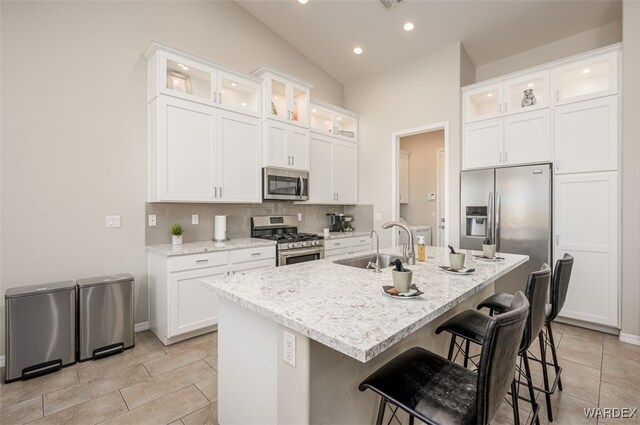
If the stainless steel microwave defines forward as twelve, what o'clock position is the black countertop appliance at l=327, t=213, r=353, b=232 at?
The black countertop appliance is roughly at 9 o'clock from the stainless steel microwave.

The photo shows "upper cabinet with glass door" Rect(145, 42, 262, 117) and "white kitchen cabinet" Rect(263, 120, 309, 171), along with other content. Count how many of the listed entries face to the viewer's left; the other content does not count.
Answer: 0

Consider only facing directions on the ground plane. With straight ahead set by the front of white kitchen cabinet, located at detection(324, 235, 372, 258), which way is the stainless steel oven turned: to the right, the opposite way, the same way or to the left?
the same way

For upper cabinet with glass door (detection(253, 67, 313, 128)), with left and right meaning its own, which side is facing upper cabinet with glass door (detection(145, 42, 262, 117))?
right

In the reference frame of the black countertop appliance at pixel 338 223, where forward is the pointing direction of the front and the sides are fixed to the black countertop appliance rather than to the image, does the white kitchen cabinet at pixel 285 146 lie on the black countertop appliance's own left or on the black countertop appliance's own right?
on the black countertop appliance's own right

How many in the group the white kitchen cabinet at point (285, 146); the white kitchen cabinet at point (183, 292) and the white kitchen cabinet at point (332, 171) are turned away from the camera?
0

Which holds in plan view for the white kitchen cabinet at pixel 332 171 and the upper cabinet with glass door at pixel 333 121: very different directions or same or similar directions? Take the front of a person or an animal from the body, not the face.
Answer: same or similar directions

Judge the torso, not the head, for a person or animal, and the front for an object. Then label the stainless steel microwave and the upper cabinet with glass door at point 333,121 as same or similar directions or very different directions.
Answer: same or similar directions

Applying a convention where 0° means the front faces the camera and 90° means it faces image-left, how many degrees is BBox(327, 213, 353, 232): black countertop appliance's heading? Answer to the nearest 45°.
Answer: approximately 315°

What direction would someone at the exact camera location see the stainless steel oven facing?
facing the viewer and to the right of the viewer

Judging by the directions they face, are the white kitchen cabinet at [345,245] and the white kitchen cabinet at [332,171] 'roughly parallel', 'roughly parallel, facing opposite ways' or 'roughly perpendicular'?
roughly parallel

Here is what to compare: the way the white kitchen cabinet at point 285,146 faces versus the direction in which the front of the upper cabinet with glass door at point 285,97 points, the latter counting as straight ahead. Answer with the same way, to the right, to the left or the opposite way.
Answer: the same way

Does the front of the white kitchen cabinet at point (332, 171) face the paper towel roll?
no

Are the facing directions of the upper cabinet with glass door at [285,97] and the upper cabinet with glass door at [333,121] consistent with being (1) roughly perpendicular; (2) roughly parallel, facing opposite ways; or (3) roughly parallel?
roughly parallel

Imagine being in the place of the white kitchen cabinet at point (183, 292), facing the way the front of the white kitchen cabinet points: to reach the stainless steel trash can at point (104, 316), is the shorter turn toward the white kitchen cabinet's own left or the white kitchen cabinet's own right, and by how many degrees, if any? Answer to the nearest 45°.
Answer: approximately 135° to the white kitchen cabinet's own right

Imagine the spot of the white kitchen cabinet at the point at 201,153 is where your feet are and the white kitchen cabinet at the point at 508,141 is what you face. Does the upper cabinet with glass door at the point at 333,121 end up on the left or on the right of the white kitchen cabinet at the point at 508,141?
left

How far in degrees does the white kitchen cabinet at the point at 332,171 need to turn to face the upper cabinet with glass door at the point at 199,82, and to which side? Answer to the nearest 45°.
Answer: approximately 90° to its right

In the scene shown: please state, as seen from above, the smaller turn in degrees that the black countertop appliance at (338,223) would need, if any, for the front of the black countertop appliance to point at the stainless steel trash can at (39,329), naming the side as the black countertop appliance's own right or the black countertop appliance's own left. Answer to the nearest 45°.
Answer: approximately 90° to the black countertop appliance's own right

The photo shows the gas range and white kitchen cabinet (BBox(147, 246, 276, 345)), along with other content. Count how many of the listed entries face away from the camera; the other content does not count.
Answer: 0
